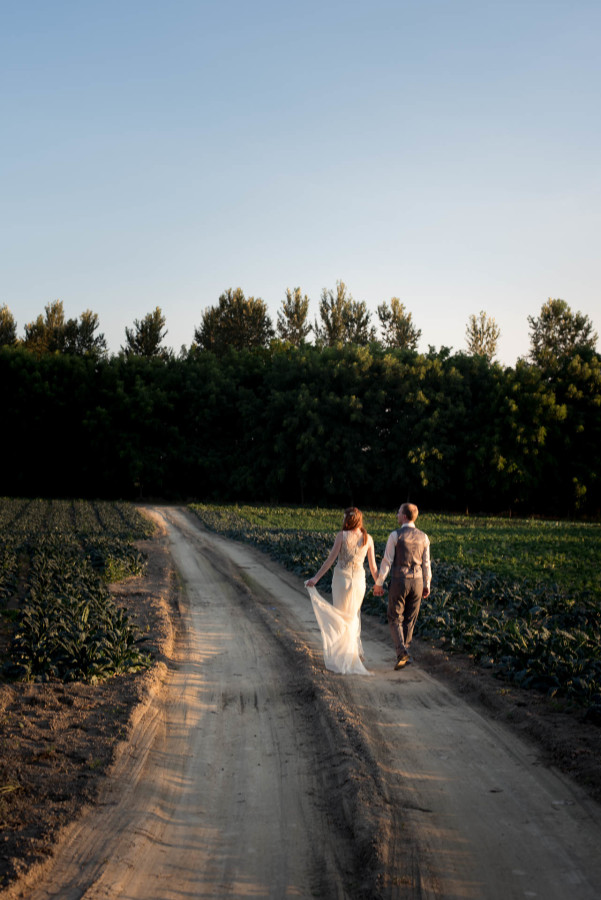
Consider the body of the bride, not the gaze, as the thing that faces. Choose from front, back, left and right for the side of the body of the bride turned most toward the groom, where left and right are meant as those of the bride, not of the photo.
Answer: right

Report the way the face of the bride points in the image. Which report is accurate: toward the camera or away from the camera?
away from the camera

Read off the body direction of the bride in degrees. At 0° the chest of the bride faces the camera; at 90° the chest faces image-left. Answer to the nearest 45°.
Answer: approximately 180°
